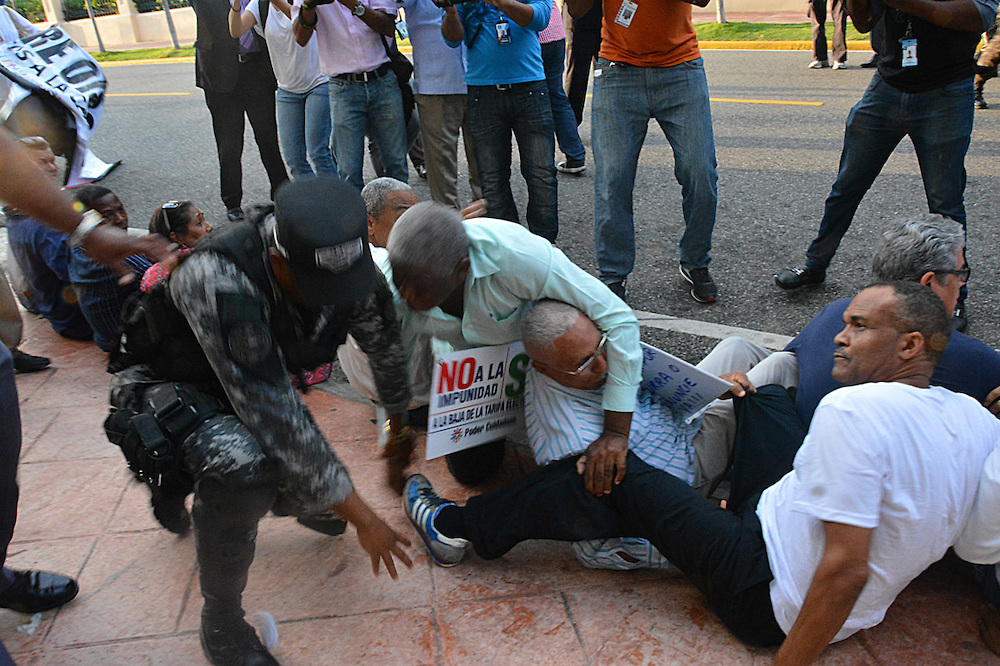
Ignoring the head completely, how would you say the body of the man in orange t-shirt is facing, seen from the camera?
toward the camera

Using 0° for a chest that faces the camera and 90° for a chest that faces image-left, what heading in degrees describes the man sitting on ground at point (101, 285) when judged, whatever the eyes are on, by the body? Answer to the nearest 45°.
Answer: approximately 315°

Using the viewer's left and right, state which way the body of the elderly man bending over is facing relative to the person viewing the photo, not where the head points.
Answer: facing the viewer and to the left of the viewer

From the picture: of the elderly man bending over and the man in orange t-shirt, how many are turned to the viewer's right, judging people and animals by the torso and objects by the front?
0

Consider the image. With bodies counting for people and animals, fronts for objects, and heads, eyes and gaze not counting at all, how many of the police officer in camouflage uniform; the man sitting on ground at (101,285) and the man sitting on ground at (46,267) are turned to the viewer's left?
0

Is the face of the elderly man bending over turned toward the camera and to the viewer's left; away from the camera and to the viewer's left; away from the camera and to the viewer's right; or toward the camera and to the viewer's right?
toward the camera and to the viewer's left

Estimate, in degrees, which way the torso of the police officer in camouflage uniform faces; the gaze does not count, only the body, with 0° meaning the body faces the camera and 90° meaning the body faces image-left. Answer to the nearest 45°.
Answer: approximately 315°

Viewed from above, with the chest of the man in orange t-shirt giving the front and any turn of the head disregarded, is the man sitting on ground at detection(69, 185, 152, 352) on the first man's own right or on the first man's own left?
on the first man's own right

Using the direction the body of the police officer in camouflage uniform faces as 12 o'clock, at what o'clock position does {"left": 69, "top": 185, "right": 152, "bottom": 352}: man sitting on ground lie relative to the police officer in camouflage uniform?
The man sitting on ground is roughly at 7 o'clock from the police officer in camouflage uniform.

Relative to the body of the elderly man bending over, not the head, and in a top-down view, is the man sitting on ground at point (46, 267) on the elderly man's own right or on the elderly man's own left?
on the elderly man's own right

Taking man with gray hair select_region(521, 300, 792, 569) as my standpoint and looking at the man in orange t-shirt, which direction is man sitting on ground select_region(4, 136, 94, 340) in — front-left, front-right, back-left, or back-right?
front-left

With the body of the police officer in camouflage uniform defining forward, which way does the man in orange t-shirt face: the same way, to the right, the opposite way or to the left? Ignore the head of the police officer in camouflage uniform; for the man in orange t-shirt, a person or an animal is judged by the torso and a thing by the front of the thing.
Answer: to the right

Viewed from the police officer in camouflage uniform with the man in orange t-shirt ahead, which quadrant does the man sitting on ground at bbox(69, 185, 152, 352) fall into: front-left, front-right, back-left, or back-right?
front-left

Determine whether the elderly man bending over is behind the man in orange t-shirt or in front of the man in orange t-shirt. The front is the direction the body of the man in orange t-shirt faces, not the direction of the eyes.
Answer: in front
